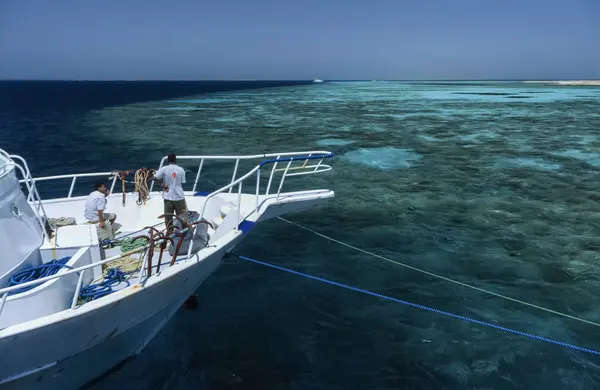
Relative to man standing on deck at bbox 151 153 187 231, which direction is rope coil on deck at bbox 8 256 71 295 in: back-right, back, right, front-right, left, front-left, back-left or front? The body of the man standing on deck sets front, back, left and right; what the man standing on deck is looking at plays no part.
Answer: back-left

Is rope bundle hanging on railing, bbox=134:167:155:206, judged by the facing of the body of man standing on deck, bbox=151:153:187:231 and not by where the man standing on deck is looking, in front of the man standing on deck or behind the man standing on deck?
in front

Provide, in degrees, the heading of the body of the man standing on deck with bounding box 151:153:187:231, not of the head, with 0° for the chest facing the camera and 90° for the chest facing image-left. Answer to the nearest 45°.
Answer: approximately 180°

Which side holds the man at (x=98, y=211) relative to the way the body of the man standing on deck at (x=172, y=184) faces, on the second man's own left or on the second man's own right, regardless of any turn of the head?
on the second man's own left
